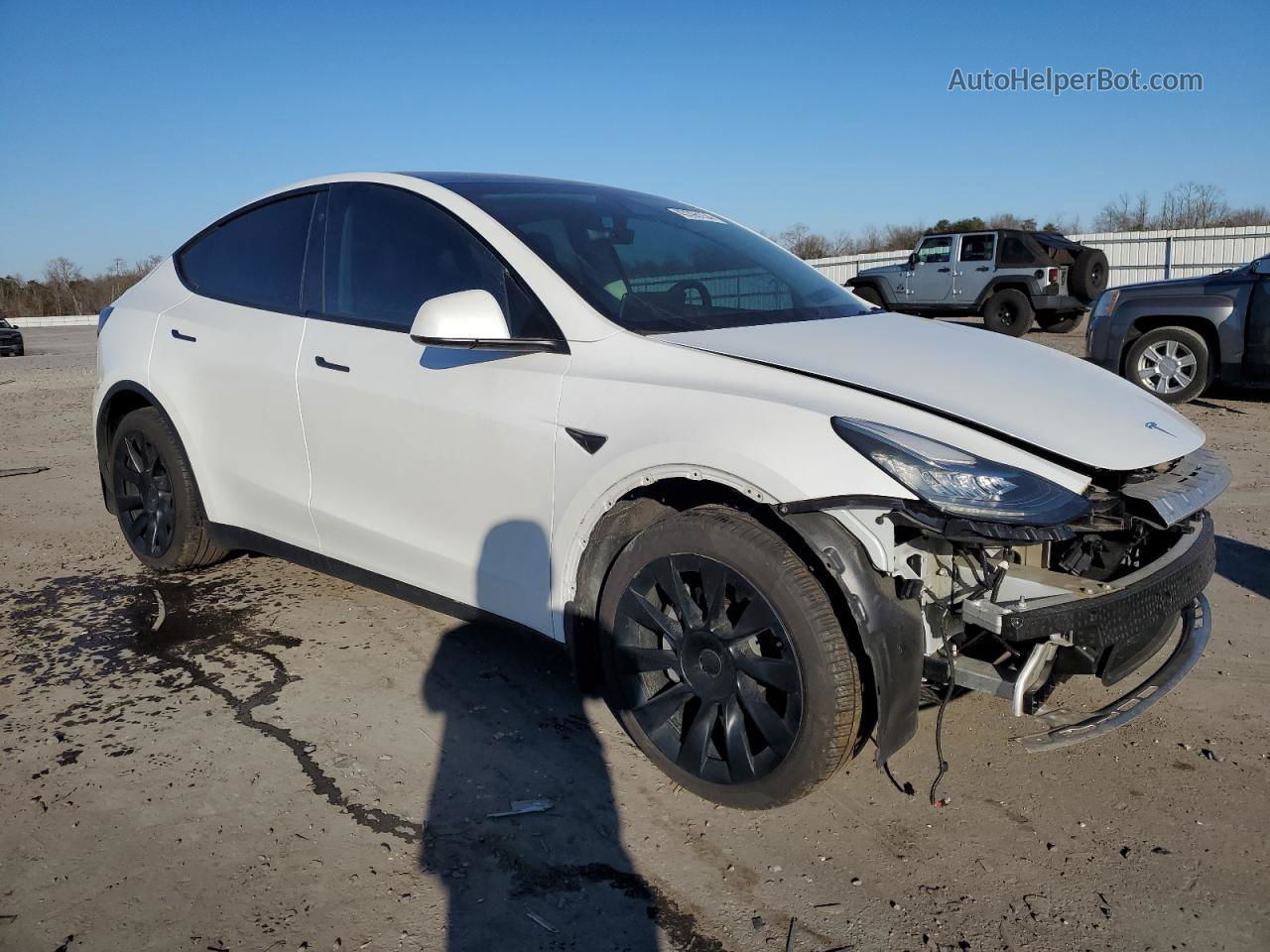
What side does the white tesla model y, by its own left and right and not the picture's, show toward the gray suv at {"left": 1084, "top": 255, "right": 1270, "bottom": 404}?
left

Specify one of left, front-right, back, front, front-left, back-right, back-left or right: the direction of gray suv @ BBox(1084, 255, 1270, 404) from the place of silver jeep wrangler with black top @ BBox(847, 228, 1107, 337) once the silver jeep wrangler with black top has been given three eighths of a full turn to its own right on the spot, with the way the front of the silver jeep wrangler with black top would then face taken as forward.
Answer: right

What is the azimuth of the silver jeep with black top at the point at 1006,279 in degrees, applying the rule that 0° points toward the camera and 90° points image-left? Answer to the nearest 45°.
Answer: approximately 135°

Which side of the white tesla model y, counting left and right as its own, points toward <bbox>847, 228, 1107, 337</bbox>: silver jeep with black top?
left

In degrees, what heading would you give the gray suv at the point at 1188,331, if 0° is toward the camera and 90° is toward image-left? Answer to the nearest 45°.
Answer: approximately 90°

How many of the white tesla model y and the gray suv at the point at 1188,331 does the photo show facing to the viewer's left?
1

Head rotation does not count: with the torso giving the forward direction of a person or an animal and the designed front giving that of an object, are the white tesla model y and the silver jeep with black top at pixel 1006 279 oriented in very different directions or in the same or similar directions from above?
very different directions

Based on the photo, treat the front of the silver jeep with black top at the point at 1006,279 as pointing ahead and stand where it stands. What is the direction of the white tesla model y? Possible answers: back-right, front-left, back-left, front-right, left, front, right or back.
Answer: back-left

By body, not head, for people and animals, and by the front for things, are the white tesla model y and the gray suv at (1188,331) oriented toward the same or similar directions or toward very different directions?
very different directions
